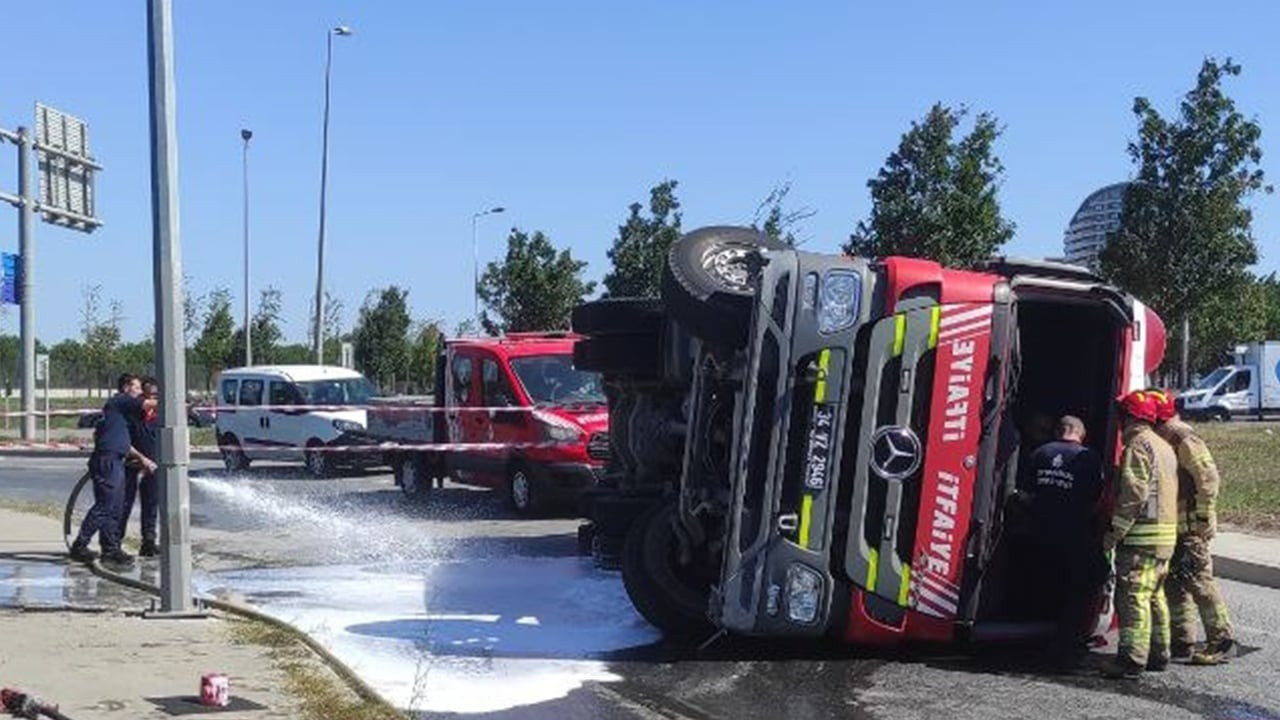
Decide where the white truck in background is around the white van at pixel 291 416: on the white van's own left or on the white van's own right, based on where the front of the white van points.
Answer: on the white van's own left

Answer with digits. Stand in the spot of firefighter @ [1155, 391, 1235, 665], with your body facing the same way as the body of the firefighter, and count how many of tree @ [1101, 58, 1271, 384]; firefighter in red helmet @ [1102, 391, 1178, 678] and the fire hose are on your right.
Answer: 1

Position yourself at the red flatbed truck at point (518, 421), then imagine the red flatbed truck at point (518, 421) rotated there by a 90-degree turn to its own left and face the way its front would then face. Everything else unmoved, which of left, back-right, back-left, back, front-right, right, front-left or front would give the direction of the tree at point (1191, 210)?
front

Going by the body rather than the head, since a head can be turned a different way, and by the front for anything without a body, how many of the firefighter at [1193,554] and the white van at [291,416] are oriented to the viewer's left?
1

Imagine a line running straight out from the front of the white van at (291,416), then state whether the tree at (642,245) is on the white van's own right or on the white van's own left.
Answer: on the white van's own left

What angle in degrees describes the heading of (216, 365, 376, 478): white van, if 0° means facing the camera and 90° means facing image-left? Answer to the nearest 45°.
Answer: approximately 315°

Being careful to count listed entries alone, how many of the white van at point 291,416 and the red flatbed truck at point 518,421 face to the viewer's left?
0

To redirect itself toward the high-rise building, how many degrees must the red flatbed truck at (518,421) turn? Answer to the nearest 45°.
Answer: approximately 90° to its left

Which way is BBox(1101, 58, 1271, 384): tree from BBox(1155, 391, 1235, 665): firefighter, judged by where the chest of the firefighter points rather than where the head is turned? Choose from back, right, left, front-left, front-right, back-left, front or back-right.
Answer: right

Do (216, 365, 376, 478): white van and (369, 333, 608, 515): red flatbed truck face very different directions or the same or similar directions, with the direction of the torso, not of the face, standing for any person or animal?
same or similar directions

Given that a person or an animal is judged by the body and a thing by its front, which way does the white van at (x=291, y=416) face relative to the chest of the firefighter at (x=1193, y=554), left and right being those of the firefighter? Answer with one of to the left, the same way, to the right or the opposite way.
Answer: the opposite way

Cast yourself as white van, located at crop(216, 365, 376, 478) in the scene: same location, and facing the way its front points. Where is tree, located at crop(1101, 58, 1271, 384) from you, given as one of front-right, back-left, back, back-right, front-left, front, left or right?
front-left

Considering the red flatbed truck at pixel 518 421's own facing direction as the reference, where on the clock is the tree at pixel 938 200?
The tree is roughly at 9 o'clock from the red flatbed truck.

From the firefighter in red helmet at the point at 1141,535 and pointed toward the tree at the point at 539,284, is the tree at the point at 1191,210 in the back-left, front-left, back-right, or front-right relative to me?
front-right

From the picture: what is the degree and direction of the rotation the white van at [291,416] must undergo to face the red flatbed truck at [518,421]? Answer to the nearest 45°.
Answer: approximately 45° to its right

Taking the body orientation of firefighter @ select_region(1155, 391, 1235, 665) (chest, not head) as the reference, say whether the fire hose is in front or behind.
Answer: in front

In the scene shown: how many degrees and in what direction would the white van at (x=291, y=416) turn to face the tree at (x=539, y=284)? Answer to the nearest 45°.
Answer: approximately 90° to its left
